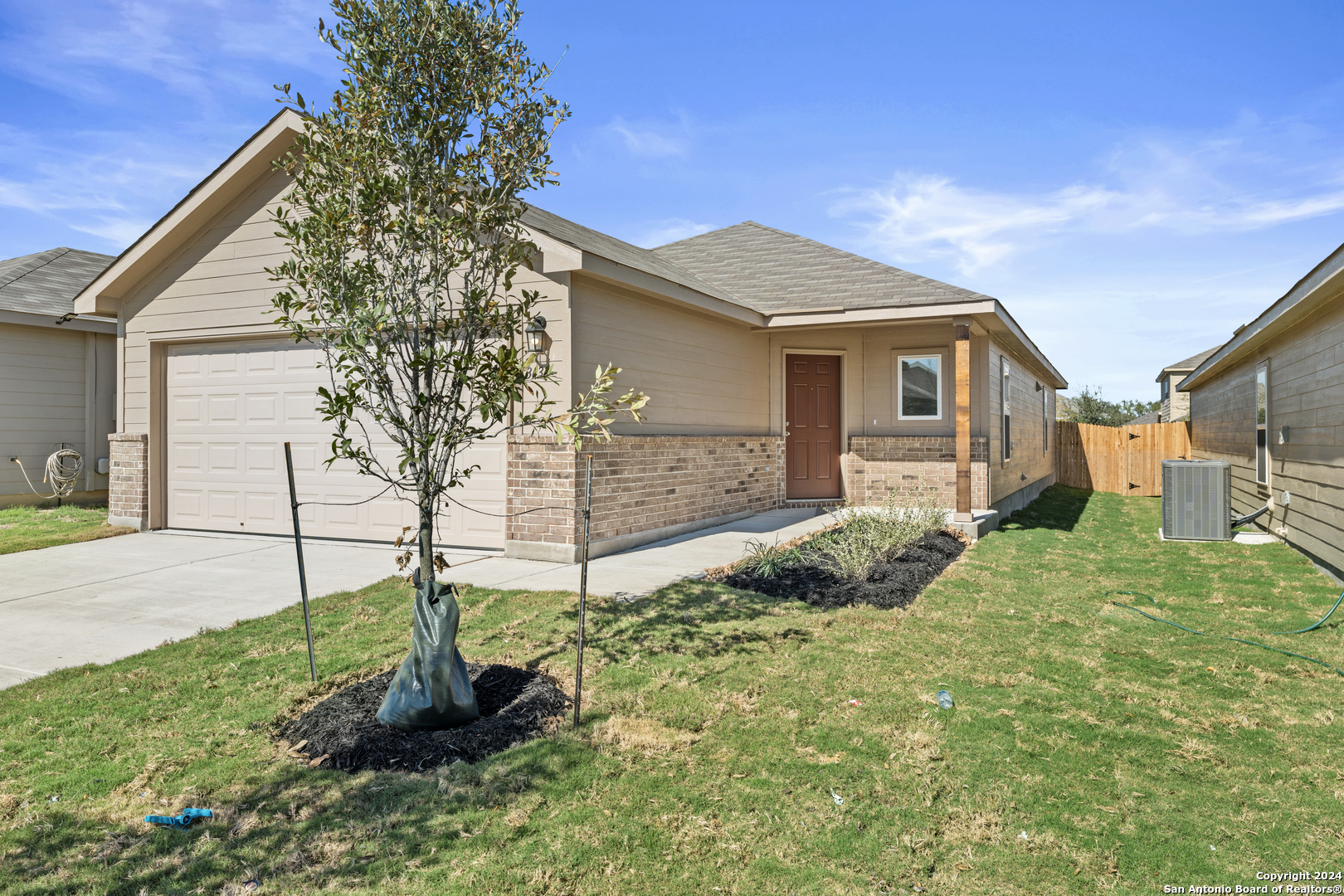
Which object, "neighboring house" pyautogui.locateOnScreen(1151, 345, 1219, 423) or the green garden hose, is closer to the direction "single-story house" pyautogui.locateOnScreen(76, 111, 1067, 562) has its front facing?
the green garden hose

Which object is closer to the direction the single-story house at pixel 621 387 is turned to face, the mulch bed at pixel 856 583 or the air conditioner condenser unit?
the mulch bed

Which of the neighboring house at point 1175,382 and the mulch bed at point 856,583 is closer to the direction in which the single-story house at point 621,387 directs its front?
the mulch bed

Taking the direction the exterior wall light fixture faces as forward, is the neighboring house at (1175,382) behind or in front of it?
behind

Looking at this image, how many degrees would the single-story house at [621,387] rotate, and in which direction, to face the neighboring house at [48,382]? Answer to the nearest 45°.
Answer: approximately 90° to its right

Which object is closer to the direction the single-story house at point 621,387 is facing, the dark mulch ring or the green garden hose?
the dark mulch ring

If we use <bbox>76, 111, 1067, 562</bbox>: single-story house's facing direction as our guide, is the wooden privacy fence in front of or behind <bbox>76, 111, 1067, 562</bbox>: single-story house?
behind

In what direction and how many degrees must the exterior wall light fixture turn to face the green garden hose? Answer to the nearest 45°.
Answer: approximately 90° to its left

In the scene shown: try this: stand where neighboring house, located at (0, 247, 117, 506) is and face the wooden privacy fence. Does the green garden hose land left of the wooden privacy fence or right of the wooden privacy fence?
right
